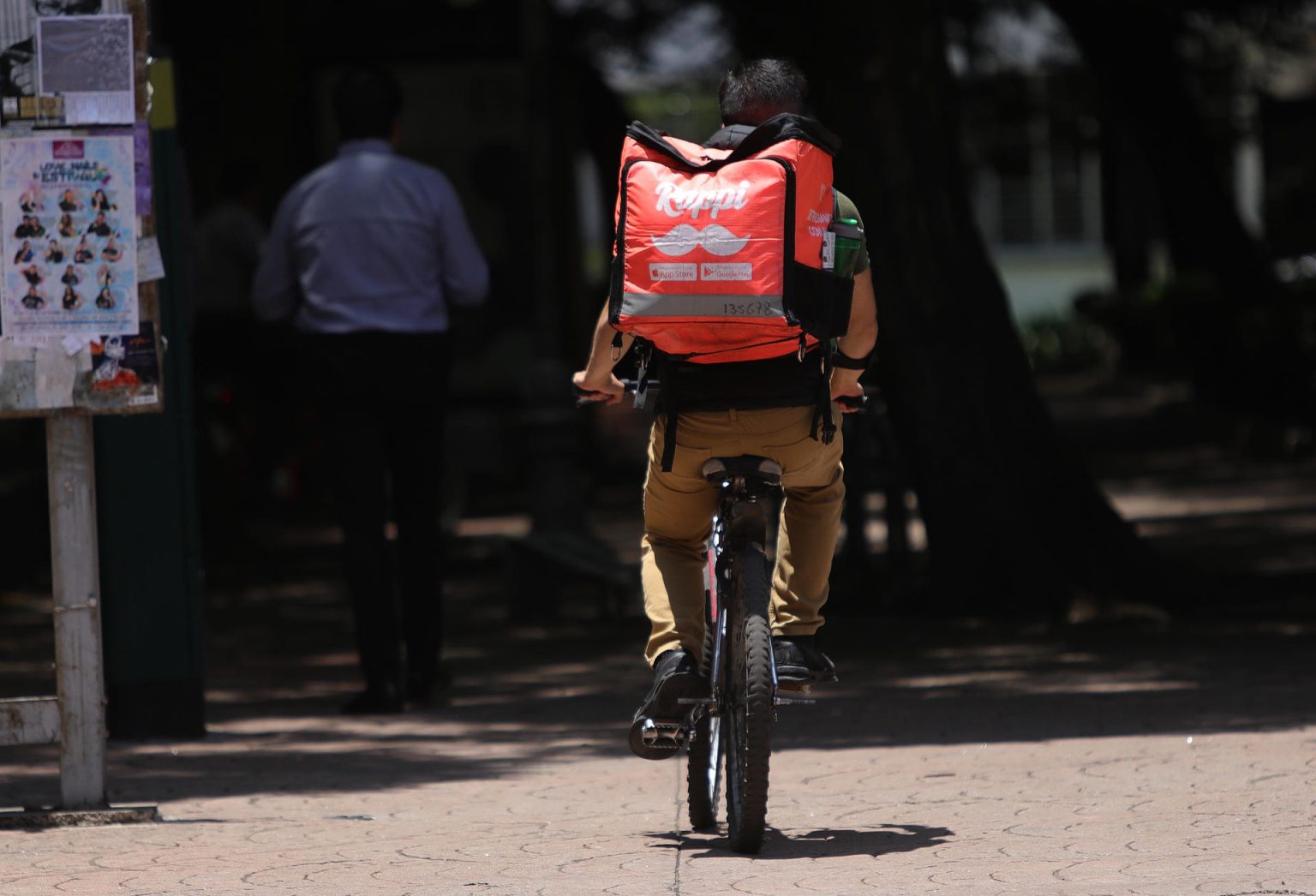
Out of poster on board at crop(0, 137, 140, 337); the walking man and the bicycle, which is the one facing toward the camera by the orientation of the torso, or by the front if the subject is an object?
the poster on board

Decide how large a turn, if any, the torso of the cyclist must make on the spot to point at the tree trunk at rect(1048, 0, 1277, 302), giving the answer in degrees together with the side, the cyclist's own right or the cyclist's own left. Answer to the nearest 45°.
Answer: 0° — they already face it

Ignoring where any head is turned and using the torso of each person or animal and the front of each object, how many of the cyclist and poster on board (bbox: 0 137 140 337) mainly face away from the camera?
1

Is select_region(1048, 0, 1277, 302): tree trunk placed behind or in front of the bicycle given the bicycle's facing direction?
in front

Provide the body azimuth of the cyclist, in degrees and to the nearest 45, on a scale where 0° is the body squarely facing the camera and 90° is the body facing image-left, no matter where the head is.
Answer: approximately 180°

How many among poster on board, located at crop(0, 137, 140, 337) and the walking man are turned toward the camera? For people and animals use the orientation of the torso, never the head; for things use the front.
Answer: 1

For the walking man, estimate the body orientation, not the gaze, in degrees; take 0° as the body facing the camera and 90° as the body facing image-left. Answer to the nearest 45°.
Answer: approximately 180°

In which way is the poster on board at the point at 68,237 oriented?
toward the camera

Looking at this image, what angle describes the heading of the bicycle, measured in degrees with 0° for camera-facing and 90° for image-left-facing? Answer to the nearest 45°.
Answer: approximately 180°

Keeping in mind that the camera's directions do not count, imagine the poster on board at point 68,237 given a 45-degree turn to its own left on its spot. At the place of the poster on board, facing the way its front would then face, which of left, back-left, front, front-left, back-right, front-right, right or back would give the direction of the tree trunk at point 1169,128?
left

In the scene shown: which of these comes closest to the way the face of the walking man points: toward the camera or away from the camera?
away from the camera
